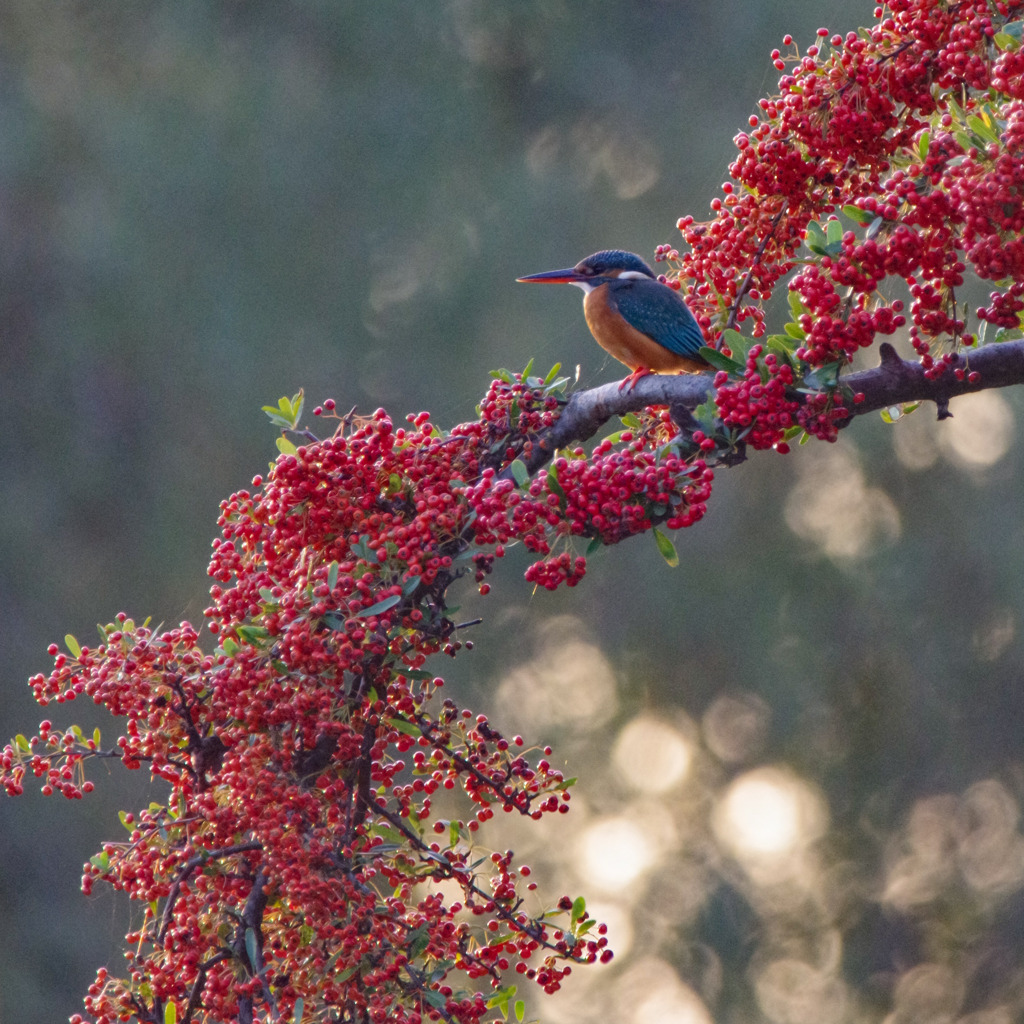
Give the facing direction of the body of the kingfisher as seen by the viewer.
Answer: to the viewer's left
